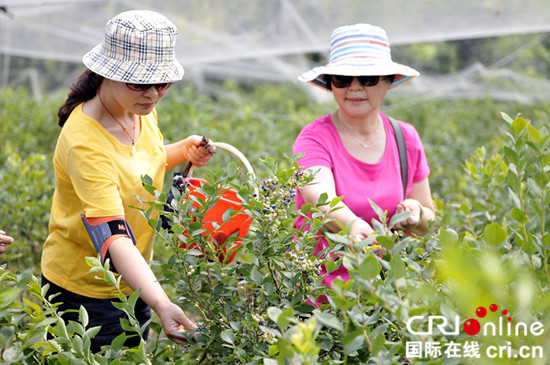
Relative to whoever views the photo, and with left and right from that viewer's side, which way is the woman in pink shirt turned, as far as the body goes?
facing the viewer

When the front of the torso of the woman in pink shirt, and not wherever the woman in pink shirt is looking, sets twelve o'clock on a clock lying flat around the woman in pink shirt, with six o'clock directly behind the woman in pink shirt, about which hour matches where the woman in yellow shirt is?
The woman in yellow shirt is roughly at 2 o'clock from the woman in pink shirt.

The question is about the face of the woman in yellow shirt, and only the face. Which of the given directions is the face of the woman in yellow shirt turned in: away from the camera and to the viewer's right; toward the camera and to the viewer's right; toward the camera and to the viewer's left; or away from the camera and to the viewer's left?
toward the camera and to the viewer's right

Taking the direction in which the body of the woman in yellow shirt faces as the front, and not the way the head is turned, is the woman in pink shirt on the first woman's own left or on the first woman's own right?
on the first woman's own left

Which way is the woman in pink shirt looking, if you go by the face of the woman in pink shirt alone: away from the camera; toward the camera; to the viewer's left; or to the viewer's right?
toward the camera

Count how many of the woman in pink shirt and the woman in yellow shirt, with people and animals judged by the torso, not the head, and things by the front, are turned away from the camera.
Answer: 0

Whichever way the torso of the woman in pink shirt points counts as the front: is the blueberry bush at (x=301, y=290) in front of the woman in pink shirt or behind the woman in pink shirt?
in front

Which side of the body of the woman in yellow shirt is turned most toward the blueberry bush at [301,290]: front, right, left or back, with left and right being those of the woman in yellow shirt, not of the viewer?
front

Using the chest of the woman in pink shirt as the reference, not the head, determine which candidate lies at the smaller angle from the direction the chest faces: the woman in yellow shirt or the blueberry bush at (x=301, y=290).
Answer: the blueberry bush
